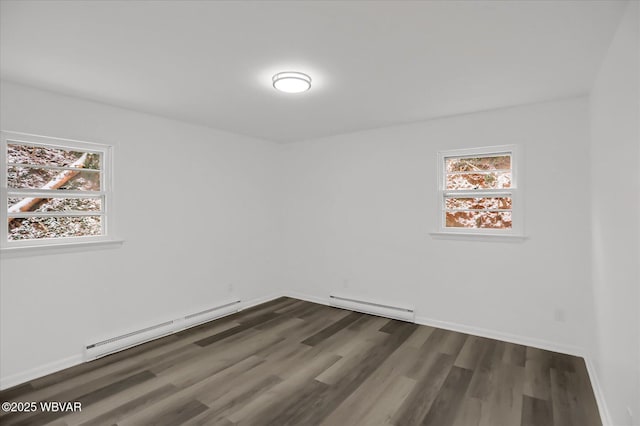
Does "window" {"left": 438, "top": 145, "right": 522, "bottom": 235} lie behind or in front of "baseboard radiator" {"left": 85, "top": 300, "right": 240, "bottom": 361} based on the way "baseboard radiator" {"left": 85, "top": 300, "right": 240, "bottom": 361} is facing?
in front

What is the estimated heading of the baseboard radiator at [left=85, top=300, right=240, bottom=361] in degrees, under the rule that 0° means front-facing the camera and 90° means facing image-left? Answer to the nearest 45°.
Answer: approximately 315°

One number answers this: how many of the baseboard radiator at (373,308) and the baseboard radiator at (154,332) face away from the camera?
0

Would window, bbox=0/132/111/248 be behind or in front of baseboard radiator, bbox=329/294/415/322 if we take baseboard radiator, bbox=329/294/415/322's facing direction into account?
in front

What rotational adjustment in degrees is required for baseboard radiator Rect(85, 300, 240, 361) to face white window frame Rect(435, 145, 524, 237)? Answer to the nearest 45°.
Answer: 0° — it already faces it

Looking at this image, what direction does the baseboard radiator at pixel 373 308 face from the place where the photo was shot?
facing the viewer and to the left of the viewer
